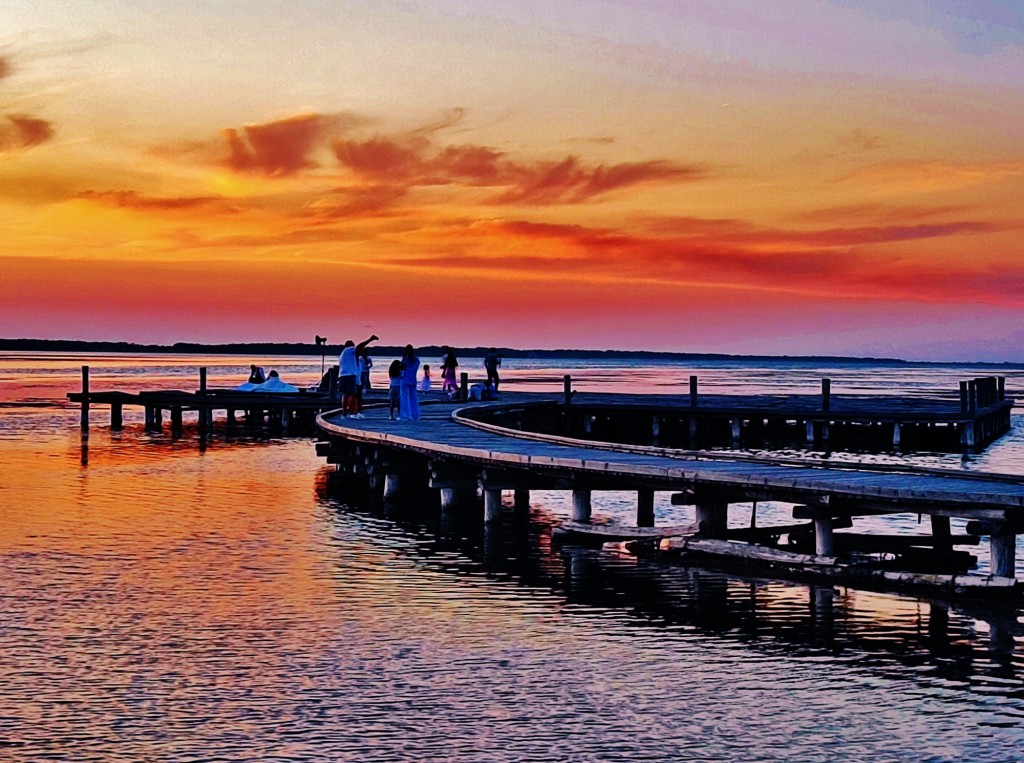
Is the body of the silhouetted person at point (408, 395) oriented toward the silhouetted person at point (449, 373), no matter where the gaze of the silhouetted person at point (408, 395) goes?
yes

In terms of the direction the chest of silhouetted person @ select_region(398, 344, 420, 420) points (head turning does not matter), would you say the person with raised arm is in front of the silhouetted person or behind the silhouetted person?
in front

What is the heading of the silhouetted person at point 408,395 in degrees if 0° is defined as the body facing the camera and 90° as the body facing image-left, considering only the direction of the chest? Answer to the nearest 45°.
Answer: approximately 180°
